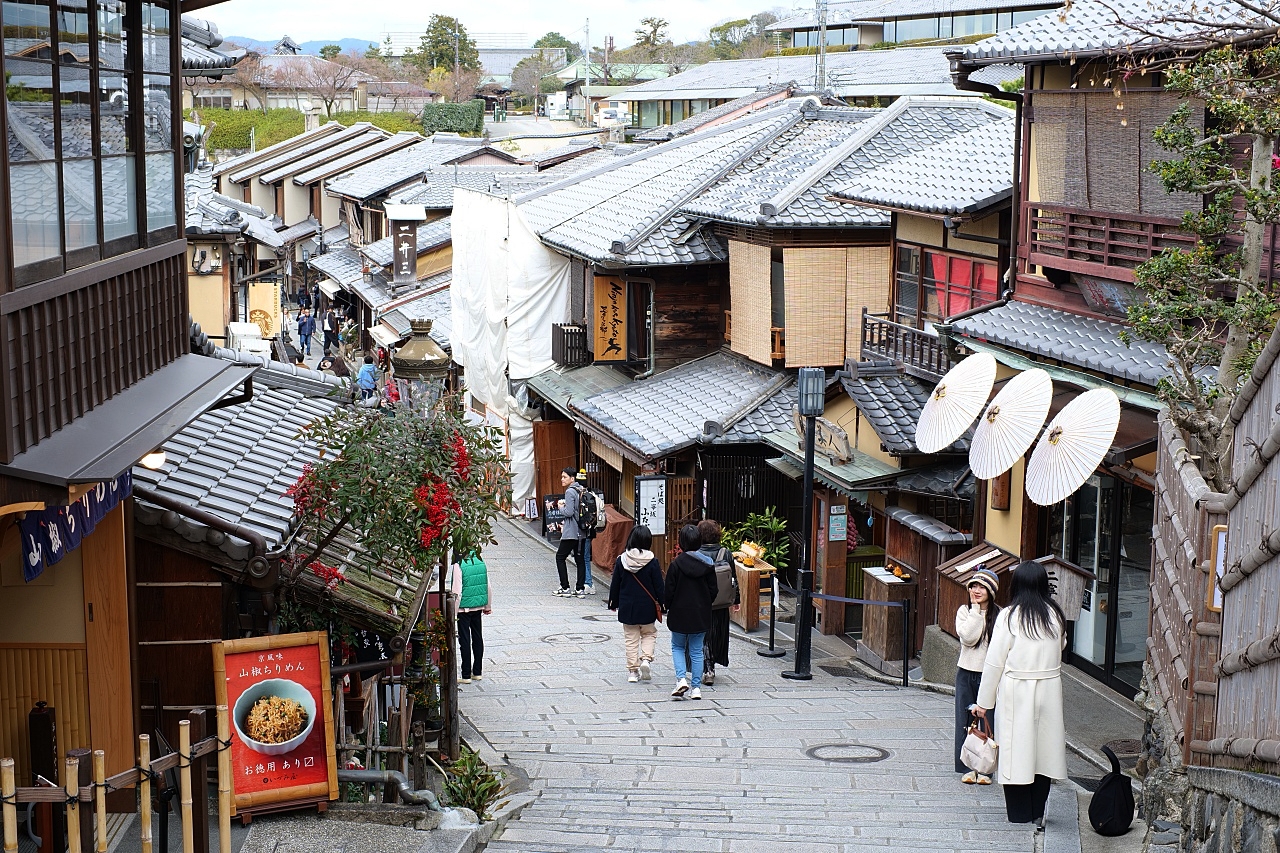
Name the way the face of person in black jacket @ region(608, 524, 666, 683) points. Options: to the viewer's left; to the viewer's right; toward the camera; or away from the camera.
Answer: away from the camera

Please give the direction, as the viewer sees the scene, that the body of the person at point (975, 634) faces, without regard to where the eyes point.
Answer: toward the camera

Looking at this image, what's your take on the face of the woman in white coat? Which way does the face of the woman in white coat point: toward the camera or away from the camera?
away from the camera

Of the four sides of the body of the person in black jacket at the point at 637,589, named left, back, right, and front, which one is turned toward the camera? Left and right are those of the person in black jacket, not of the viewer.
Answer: back

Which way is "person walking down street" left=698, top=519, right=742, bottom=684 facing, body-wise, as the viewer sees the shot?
away from the camera

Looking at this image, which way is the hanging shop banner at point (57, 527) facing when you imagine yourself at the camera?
facing the viewer and to the right of the viewer

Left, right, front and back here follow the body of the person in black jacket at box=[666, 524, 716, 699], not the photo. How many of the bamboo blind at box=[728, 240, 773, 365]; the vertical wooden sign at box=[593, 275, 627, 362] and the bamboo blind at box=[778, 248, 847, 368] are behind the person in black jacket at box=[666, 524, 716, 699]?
0

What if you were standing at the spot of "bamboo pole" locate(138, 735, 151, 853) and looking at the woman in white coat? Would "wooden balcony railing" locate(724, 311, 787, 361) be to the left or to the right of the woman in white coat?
left

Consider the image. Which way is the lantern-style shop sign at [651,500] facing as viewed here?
toward the camera

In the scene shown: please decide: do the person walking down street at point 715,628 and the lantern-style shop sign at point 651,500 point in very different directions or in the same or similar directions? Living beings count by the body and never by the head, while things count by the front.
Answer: very different directions

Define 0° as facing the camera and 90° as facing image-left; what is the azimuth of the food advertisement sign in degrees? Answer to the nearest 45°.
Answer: approximately 0°

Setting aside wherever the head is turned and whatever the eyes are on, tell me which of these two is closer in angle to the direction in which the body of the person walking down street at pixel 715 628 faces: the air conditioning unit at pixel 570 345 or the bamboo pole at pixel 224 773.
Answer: the air conditioning unit

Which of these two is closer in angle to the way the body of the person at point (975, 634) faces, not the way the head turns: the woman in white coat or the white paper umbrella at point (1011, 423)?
the woman in white coat

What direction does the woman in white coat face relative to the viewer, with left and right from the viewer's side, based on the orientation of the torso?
facing away from the viewer

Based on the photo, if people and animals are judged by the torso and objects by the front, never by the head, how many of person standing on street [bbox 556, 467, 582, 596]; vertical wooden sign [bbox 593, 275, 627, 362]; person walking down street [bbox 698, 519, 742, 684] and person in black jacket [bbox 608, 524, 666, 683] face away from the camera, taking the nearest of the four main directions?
2
